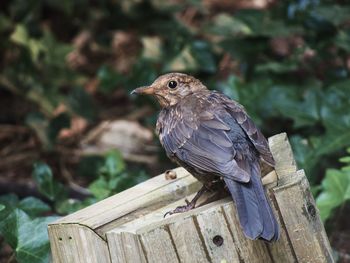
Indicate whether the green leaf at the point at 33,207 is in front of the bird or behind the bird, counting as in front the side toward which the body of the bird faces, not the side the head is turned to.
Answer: in front

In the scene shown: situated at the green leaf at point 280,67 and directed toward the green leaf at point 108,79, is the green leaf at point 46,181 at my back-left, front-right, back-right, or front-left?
front-left

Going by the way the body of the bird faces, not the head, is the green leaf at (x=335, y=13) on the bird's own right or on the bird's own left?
on the bird's own right

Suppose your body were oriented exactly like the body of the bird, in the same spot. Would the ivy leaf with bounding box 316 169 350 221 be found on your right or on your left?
on your right

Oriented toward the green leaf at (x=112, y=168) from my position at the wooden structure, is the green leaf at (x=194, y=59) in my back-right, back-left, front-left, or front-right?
front-right

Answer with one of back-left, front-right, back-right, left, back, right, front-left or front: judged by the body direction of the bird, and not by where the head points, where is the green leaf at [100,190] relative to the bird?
front

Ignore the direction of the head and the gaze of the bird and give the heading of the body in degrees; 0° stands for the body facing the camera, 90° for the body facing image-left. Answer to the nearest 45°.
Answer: approximately 135°

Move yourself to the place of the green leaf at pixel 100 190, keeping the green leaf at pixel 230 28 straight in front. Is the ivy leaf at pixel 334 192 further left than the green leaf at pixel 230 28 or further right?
right

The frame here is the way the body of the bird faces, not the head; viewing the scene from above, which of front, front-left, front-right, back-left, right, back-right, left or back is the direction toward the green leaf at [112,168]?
front

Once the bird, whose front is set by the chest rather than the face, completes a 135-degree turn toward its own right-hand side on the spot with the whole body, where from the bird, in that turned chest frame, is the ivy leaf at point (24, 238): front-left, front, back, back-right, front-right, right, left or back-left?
back
